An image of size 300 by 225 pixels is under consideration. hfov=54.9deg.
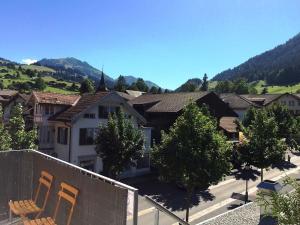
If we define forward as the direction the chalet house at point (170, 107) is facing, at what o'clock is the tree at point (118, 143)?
The tree is roughly at 2 o'clock from the chalet house.

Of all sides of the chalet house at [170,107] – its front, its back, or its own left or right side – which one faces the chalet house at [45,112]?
right

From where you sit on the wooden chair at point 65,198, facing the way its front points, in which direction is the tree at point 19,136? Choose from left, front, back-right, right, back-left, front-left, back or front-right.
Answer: back-right

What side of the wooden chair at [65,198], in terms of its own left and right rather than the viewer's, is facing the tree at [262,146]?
back

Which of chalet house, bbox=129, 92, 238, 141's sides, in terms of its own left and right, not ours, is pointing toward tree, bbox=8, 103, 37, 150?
right

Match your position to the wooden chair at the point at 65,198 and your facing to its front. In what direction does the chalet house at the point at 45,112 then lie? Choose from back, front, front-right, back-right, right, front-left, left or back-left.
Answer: back-right

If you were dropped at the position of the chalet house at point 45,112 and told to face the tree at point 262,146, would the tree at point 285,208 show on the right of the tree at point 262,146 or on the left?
right

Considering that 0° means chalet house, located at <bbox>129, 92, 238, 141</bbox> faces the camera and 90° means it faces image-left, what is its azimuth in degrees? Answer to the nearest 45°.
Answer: approximately 315°

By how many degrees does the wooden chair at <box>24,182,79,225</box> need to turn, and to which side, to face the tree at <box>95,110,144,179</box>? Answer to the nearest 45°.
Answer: approximately 135° to its right

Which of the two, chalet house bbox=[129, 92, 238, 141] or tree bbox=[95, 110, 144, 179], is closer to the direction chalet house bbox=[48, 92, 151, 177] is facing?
the tree
